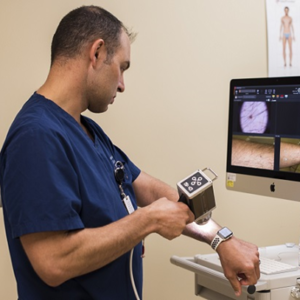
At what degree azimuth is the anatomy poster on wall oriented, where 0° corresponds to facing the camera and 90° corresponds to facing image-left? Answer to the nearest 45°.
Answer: approximately 0°

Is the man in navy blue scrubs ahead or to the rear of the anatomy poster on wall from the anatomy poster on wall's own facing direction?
ahead

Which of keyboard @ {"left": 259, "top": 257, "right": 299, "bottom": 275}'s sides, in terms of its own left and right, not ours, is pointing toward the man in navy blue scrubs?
front

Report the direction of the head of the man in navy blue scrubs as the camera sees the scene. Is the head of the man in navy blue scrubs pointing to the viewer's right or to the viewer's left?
to the viewer's right

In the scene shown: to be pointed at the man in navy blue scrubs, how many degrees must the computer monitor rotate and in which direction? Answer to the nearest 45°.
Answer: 0° — it already faces them

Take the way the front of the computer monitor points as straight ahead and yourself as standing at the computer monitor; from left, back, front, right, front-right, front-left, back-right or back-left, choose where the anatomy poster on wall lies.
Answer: back-right

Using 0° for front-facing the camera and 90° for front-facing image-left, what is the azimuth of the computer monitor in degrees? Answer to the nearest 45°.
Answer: approximately 45°

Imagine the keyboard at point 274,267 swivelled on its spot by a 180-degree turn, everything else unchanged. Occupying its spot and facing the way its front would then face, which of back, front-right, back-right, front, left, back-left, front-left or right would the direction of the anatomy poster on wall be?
front-left

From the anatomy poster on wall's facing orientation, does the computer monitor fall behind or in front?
in front

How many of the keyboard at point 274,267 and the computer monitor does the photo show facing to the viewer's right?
0
